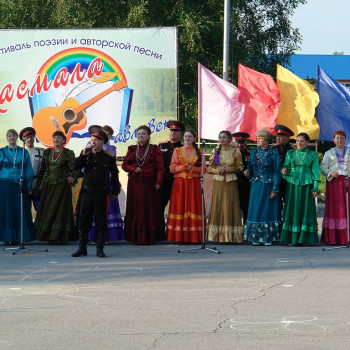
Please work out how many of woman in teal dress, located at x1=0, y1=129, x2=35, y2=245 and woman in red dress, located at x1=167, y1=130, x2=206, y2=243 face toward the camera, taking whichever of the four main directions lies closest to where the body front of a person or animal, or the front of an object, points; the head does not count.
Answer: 2

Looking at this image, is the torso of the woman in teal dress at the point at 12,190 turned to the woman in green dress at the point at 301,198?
no

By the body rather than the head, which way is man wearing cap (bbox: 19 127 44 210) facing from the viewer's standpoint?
toward the camera

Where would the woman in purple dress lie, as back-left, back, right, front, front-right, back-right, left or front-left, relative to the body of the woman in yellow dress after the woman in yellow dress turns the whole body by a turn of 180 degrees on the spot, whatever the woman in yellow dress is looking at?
left

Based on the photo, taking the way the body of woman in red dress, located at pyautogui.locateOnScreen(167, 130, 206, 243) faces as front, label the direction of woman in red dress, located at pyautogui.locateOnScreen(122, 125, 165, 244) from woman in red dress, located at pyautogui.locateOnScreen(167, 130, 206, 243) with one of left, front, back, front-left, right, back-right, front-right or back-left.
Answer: right

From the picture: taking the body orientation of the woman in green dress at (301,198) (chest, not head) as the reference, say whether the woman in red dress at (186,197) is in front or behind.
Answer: in front

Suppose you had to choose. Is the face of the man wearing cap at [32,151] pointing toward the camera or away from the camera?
toward the camera

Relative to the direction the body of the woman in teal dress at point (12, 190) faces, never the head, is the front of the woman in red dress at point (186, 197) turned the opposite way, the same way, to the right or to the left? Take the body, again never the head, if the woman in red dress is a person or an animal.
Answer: the same way

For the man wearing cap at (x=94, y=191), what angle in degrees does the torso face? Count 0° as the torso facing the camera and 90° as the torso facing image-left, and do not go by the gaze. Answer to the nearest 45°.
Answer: approximately 45°

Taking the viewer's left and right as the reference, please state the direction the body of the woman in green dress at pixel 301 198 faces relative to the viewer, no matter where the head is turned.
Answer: facing the viewer and to the left of the viewer

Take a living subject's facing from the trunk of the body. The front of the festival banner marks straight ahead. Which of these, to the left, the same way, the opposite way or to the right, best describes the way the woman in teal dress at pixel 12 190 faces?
the same way

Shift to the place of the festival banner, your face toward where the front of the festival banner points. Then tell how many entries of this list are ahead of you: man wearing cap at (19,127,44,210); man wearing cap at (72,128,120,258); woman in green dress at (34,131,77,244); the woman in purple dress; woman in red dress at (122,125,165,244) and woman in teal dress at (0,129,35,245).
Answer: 6

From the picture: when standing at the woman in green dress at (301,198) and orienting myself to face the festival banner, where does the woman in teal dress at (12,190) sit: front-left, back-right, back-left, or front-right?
front-left

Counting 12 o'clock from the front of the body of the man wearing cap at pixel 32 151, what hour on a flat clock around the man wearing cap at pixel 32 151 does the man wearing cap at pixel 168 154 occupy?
the man wearing cap at pixel 168 154 is roughly at 9 o'clock from the man wearing cap at pixel 32 151.

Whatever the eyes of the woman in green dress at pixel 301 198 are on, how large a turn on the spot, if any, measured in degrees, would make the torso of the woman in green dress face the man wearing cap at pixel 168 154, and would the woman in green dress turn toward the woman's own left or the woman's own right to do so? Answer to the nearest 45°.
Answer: approximately 45° to the woman's own right

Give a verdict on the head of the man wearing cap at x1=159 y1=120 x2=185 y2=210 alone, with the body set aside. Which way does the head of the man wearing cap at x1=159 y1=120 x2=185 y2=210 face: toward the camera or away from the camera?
toward the camera

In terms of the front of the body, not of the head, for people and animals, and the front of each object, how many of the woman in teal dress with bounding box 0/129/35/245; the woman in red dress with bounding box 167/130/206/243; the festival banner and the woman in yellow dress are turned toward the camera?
4
